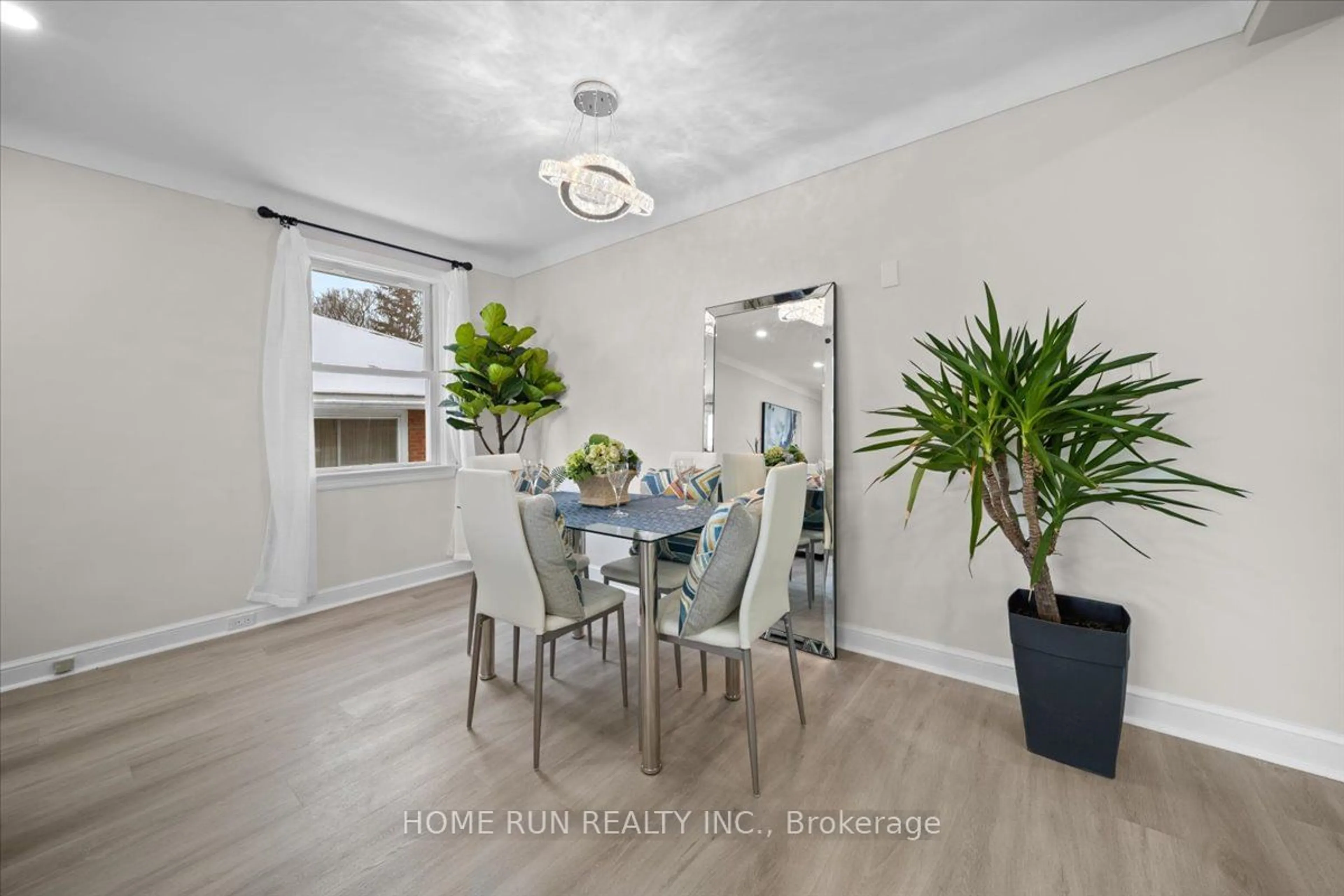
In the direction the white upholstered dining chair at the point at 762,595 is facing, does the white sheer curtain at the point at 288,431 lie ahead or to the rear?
ahead

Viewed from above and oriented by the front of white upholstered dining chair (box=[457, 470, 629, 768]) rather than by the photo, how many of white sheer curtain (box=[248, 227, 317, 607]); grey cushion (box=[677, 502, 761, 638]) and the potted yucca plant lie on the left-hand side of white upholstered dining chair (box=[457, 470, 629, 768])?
1

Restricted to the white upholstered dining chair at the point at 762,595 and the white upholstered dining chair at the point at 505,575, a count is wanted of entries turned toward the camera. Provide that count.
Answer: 0

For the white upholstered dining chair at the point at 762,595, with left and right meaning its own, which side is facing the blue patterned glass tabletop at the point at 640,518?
front

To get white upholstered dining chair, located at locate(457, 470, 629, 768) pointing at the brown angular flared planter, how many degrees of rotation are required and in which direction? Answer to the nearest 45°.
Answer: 0° — it already faces it

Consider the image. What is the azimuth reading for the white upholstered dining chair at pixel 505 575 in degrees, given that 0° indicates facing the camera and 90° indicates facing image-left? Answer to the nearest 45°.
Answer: approximately 225°

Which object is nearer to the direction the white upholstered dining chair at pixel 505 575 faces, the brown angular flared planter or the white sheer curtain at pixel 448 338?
the brown angular flared planter

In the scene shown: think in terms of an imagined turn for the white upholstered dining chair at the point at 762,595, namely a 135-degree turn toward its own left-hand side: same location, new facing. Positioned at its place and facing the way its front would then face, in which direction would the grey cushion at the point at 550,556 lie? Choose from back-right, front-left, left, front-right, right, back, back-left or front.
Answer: right

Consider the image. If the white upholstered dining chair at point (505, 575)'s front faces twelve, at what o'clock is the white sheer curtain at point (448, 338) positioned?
The white sheer curtain is roughly at 10 o'clock from the white upholstered dining chair.

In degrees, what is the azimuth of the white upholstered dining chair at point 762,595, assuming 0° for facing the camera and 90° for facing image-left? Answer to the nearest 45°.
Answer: approximately 135°

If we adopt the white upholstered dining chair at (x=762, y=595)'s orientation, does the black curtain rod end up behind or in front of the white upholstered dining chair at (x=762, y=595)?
in front

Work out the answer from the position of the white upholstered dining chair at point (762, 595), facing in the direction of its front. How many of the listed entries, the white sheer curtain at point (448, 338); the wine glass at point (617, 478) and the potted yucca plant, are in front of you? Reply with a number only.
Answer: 2
